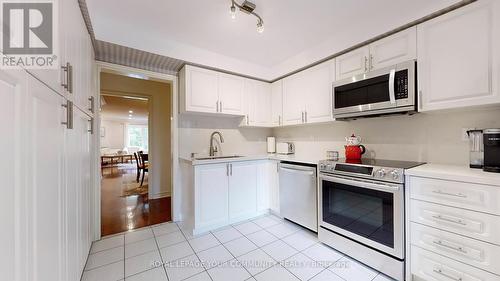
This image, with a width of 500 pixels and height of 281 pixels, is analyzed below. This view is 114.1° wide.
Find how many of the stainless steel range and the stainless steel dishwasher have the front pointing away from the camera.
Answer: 0

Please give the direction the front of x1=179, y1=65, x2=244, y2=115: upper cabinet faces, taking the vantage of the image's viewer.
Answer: facing the viewer and to the right of the viewer

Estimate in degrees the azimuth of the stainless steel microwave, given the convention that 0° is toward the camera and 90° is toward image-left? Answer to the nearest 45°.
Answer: approximately 45°

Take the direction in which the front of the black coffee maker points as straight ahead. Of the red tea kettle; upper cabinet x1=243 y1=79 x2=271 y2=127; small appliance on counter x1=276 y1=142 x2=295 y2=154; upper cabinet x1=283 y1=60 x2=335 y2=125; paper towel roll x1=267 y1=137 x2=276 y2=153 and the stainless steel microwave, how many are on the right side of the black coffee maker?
6

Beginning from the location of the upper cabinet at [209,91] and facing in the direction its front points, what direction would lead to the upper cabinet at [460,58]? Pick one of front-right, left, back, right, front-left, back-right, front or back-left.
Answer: front

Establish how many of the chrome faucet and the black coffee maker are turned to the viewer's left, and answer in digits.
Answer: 0

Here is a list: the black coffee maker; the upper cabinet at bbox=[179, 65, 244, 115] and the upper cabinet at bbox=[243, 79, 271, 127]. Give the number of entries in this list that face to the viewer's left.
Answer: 0

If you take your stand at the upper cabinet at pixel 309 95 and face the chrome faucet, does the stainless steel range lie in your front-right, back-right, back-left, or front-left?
back-left

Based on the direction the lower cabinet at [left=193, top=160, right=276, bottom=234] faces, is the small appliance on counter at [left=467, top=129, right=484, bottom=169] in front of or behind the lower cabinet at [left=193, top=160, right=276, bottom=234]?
in front

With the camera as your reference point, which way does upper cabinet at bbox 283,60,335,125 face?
facing the viewer and to the left of the viewer
